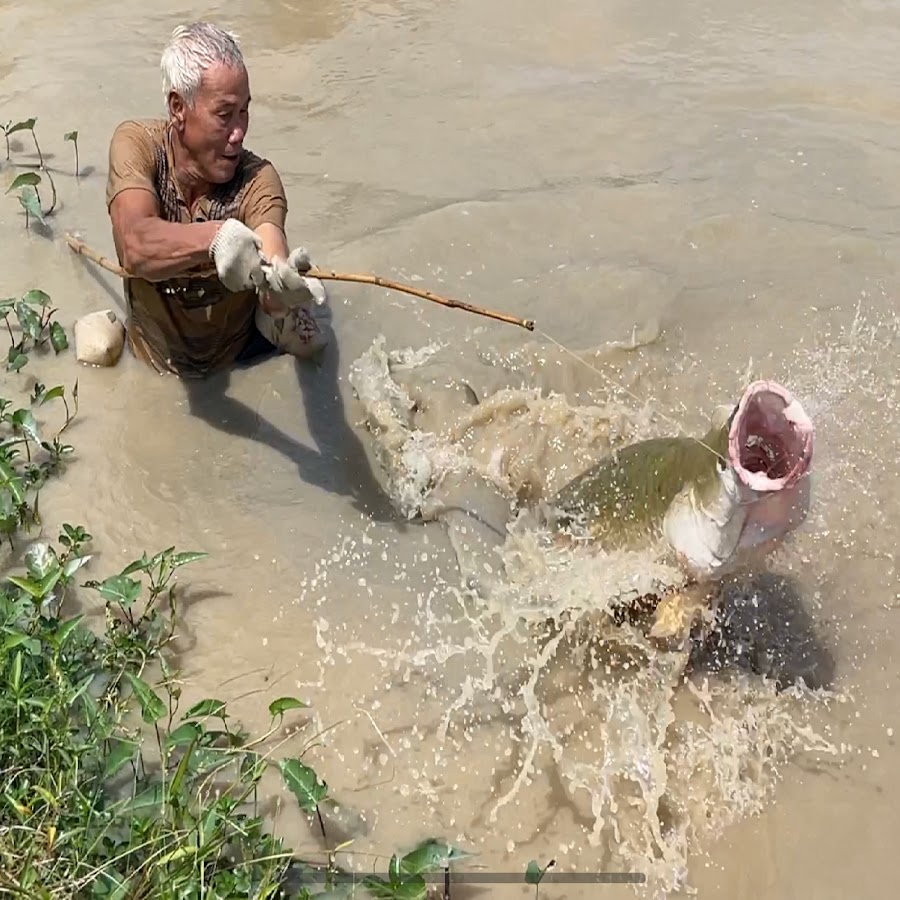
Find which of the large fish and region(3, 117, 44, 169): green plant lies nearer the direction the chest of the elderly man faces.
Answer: the large fish

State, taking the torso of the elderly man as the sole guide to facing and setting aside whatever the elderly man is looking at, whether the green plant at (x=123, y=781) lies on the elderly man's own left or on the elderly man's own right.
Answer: on the elderly man's own right

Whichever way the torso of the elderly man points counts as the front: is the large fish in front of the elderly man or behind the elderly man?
in front

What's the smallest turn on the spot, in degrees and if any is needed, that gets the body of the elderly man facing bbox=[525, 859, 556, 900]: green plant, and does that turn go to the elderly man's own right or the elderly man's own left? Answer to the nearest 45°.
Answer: approximately 45° to the elderly man's own right

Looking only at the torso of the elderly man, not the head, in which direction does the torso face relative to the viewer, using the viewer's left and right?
facing the viewer and to the right of the viewer

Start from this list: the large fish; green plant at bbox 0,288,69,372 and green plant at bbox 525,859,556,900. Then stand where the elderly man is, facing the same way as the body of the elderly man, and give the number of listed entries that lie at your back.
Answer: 1

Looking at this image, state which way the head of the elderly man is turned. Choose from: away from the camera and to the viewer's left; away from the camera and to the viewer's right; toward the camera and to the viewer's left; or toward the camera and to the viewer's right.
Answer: toward the camera and to the viewer's right

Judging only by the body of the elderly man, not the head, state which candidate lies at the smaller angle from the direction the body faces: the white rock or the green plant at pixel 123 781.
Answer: the green plant
